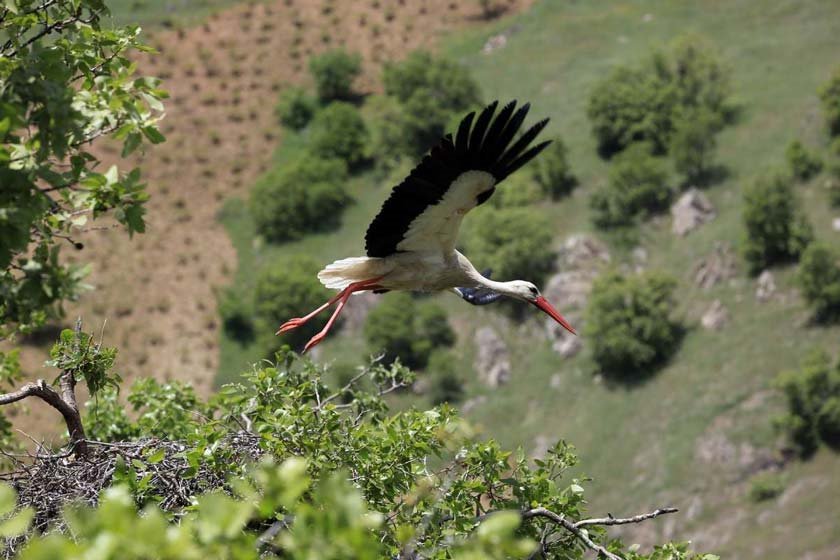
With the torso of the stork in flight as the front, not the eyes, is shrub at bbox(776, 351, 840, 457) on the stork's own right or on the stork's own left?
on the stork's own left

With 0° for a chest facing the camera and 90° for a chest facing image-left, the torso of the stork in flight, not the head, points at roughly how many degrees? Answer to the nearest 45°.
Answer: approximately 270°

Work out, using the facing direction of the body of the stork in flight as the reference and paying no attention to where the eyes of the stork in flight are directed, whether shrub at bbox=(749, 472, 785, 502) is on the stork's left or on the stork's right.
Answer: on the stork's left
